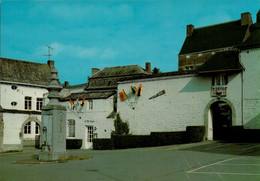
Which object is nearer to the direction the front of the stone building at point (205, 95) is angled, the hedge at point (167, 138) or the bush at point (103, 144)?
the hedge

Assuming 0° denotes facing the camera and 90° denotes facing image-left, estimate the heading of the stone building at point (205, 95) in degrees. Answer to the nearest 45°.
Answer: approximately 45°

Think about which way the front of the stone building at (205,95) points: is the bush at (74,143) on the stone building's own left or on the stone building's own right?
on the stone building's own right

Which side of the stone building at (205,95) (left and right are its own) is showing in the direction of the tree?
right

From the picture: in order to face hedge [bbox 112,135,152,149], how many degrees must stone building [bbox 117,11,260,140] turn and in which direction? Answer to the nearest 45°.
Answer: approximately 45° to its right

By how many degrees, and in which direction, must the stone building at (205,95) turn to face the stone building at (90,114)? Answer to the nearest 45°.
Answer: approximately 90° to its right
